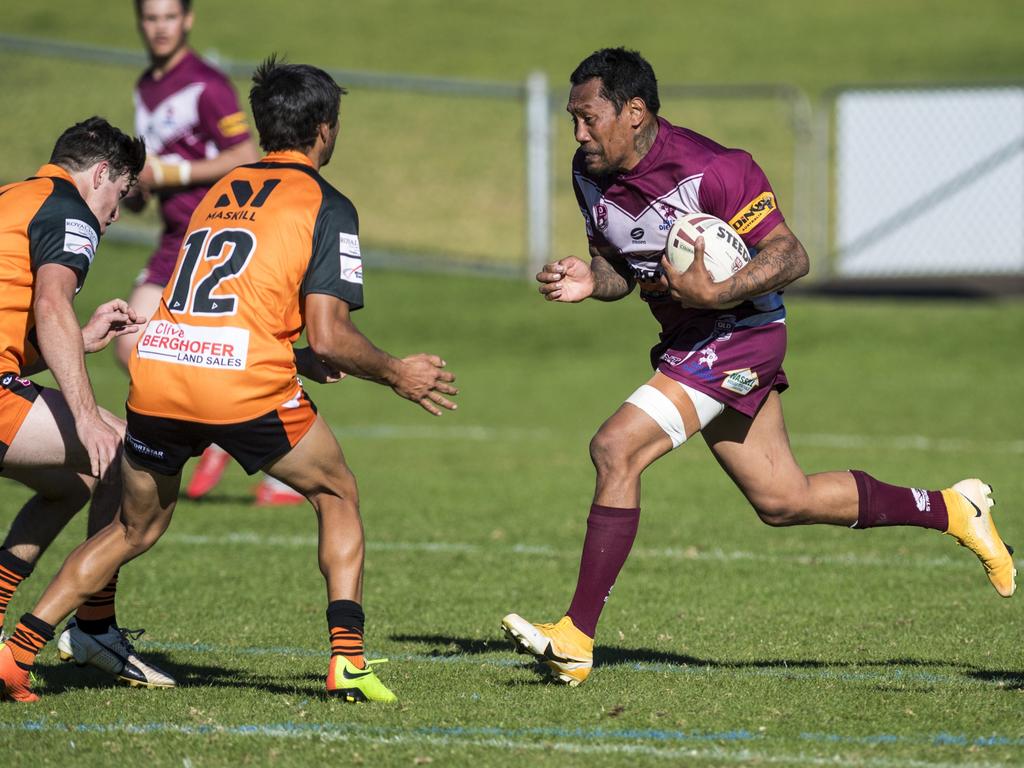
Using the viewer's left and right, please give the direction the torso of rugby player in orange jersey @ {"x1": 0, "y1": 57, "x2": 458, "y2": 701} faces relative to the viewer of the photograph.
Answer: facing away from the viewer and to the right of the viewer

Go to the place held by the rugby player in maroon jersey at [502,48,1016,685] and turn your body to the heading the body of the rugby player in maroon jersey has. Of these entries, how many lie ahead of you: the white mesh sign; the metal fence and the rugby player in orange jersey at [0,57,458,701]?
1

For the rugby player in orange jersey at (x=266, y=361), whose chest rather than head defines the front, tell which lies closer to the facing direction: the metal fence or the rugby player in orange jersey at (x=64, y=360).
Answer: the metal fence

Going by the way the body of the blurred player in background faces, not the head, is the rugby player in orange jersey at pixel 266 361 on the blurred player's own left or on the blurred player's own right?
on the blurred player's own left

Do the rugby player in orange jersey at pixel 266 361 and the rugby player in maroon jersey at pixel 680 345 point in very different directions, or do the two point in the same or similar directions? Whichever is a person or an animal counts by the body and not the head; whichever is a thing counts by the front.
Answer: very different directions

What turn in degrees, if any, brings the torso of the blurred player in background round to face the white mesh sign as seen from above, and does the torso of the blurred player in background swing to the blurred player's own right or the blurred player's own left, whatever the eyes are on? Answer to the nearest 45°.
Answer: approximately 180°

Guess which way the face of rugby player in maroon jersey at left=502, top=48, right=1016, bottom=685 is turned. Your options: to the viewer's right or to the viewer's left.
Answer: to the viewer's left

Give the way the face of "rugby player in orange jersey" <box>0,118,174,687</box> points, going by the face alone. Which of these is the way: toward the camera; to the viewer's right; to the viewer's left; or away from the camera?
to the viewer's right

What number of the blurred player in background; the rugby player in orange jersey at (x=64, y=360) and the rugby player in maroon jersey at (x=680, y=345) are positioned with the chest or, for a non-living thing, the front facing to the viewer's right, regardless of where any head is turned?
1

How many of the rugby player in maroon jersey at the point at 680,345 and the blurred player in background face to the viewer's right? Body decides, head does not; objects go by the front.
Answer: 0

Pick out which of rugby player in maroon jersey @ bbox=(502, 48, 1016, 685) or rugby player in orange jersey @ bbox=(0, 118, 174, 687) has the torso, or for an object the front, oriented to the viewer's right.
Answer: the rugby player in orange jersey

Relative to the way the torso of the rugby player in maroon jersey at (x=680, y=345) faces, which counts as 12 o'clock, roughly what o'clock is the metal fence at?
The metal fence is roughly at 4 o'clock from the rugby player in maroon jersey.

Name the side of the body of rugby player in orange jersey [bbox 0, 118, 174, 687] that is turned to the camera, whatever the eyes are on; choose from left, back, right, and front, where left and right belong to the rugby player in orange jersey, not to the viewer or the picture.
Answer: right

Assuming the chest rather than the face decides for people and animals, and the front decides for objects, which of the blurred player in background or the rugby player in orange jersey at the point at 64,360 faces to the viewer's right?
the rugby player in orange jersey

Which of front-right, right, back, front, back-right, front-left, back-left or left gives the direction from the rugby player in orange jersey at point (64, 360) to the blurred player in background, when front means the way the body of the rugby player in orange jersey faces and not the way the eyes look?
left

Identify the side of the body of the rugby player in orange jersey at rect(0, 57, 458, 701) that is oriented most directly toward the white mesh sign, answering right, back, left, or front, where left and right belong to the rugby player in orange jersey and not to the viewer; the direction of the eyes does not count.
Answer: front

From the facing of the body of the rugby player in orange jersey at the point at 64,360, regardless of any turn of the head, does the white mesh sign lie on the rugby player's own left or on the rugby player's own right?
on the rugby player's own left

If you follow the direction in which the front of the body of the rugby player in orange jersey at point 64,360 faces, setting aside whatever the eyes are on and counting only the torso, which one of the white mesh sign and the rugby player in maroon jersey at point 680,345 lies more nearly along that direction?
the rugby player in maroon jersey
